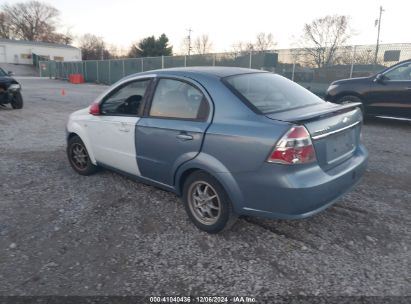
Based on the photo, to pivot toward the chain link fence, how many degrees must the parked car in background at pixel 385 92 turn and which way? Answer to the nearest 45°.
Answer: approximately 90° to its right

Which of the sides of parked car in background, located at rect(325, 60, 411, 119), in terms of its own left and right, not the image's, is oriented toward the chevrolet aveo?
left

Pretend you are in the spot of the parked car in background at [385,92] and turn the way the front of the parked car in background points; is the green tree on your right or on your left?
on your right

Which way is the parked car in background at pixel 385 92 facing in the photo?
to the viewer's left

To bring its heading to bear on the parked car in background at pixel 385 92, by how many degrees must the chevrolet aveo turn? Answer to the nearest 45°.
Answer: approximately 90° to its right

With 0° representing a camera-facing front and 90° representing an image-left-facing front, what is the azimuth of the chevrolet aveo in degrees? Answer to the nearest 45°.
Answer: approximately 135°

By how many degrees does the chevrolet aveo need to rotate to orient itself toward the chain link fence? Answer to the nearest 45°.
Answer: approximately 45° to its right

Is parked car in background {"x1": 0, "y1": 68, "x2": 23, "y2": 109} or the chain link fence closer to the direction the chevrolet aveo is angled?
the parked car in background
